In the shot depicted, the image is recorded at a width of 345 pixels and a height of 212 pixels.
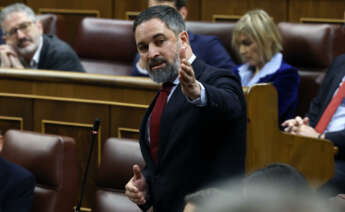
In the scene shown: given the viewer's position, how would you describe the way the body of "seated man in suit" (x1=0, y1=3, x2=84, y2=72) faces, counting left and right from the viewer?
facing the viewer and to the left of the viewer

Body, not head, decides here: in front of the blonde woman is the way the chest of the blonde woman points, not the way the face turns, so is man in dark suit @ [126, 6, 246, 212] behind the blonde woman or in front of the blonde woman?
in front

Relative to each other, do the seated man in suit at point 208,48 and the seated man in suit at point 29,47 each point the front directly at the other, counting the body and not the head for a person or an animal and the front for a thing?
no

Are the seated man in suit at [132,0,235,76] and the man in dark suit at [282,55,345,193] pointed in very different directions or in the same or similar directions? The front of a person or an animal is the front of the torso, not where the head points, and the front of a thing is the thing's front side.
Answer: same or similar directions

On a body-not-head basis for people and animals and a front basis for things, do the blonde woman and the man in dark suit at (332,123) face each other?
no

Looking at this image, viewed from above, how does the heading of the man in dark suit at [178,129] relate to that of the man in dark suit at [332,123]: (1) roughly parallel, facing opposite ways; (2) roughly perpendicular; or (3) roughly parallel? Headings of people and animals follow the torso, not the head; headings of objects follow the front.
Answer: roughly parallel

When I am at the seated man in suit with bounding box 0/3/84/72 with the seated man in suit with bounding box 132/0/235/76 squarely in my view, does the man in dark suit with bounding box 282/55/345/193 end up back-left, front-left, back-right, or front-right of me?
front-right

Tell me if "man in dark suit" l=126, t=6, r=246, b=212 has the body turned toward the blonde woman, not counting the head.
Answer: no

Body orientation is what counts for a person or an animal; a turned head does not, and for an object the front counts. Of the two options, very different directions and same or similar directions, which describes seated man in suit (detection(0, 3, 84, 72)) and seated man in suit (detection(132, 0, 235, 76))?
same or similar directions
